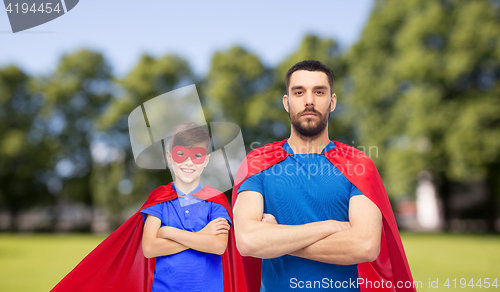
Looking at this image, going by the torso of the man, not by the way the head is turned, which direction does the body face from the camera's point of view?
toward the camera

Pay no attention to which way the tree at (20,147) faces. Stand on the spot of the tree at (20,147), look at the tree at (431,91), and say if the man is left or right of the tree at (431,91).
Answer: right

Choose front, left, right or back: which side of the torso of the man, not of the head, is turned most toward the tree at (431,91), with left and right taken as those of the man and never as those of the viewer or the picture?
back

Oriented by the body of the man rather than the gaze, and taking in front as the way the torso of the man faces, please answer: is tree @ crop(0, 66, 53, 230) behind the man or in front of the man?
behind

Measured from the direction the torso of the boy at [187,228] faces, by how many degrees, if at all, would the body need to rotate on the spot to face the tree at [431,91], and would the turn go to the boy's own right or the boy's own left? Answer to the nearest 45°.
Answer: approximately 135° to the boy's own left

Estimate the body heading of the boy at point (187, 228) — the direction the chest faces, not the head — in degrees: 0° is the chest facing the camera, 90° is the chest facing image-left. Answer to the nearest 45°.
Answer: approximately 0°

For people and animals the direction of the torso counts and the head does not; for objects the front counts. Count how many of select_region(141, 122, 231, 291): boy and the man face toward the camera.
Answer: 2

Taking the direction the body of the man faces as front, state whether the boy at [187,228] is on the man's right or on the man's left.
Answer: on the man's right

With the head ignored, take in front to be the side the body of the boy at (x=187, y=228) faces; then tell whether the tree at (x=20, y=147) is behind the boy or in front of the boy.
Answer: behind
